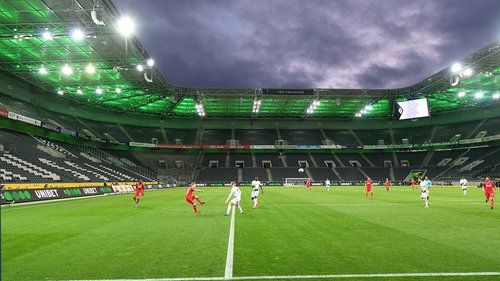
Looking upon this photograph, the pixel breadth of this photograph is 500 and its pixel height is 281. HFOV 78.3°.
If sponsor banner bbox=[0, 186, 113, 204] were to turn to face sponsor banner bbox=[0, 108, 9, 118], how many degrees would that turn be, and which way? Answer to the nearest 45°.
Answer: approximately 135° to its left

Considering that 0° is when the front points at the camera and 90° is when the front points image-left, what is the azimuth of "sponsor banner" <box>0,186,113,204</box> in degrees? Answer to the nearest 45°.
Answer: approximately 315°

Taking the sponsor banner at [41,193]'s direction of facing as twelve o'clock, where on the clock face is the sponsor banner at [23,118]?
the sponsor banner at [23,118] is roughly at 7 o'clock from the sponsor banner at [41,193].

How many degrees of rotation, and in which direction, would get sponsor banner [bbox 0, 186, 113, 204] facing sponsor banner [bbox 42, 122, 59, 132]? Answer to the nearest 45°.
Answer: approximately 135° to its left
